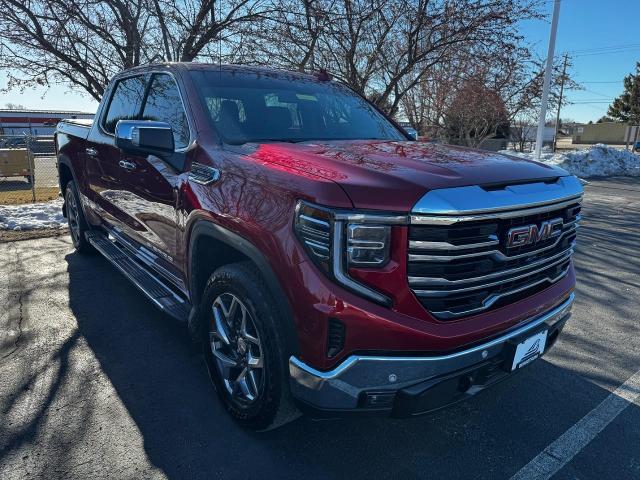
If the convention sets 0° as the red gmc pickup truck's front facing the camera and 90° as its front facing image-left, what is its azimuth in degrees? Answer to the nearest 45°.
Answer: approximately 315°
